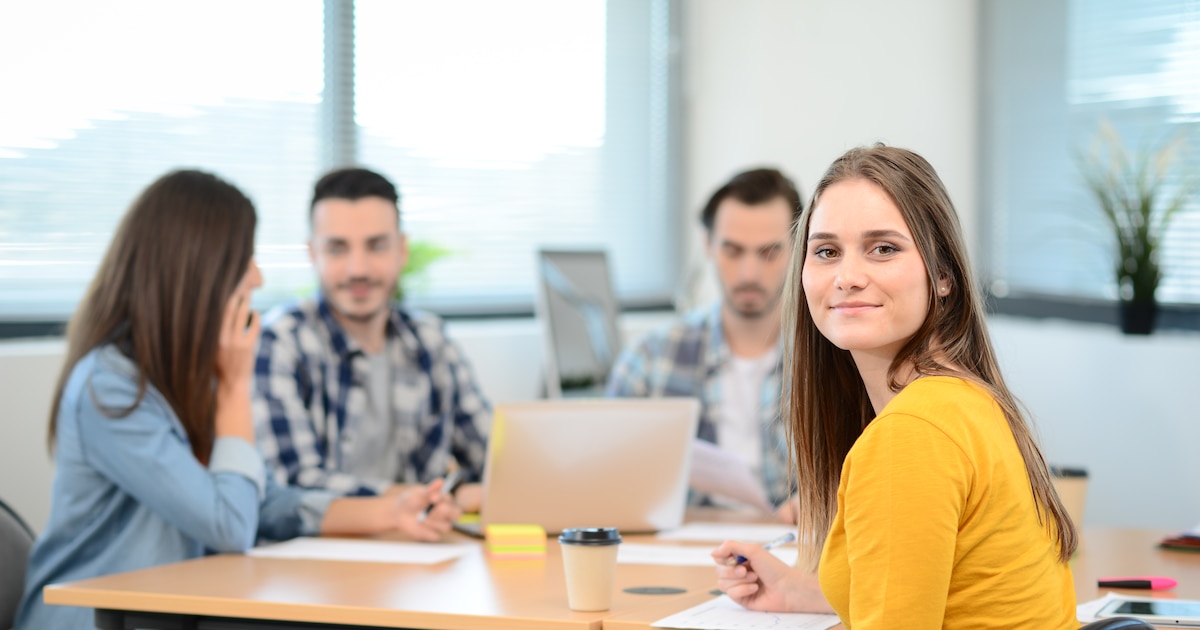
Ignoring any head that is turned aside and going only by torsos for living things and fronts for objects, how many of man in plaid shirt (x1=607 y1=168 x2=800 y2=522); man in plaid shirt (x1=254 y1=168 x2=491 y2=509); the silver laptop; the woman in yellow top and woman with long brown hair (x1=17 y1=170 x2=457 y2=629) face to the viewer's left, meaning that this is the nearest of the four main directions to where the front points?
1

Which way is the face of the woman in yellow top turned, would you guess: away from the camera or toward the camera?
toward the camera

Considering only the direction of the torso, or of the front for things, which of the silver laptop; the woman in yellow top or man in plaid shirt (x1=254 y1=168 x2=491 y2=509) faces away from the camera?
the silver laptop

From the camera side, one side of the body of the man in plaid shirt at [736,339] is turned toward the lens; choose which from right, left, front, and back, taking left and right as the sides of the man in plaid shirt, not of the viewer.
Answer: front

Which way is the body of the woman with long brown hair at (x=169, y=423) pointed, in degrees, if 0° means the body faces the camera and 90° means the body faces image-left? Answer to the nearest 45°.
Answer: approximately 270°

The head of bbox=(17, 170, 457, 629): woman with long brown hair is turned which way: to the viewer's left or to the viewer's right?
to the viewer's right

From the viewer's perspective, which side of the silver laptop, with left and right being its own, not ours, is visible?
back

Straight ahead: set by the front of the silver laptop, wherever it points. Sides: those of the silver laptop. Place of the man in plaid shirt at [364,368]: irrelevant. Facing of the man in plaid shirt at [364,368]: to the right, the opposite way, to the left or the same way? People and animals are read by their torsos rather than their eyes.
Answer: the opposite way

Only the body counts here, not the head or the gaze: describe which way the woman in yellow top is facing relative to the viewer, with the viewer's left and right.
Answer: facing to the left of the viewer

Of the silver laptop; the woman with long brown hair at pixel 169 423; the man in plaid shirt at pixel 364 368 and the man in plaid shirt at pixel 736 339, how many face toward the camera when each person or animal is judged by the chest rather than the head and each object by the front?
2

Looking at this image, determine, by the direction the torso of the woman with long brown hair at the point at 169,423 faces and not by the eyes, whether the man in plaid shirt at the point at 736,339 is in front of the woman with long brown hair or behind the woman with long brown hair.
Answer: in front

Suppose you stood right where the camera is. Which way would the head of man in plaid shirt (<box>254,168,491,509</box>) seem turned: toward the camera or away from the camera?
toward the camera

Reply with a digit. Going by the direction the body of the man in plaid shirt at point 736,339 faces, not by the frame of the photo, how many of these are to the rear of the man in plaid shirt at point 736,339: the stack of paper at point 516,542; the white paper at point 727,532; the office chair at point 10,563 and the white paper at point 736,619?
0

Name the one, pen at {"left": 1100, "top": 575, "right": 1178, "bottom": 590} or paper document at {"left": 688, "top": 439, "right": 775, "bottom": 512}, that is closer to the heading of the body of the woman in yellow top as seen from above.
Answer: the paper document
